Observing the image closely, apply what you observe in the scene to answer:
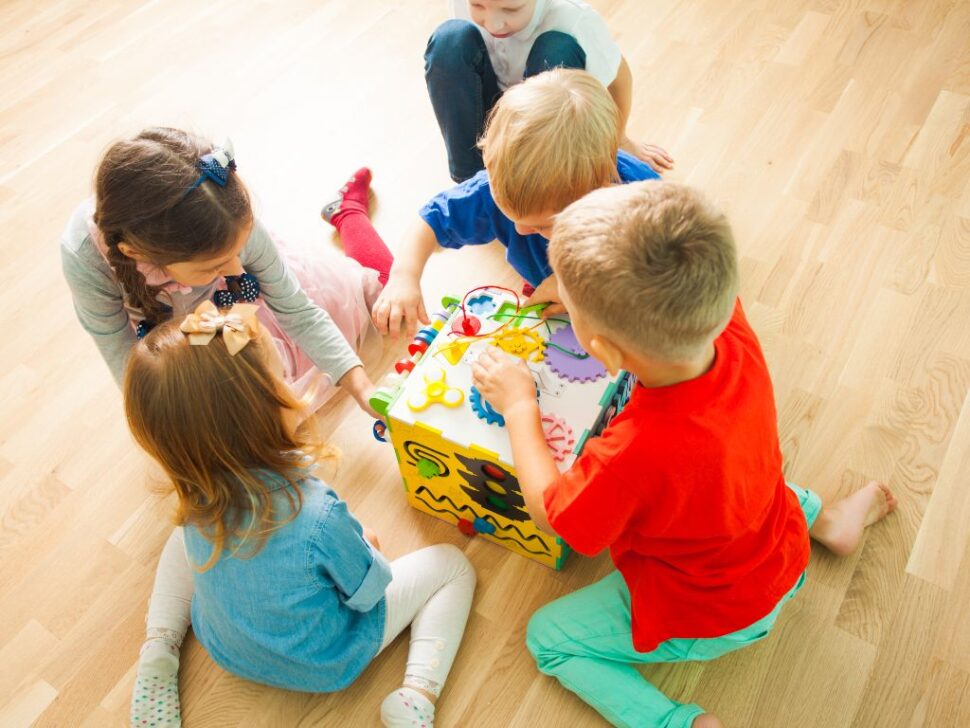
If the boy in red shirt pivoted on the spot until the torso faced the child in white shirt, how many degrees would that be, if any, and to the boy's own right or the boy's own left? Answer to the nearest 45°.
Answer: approximately 45° to the boy's own right

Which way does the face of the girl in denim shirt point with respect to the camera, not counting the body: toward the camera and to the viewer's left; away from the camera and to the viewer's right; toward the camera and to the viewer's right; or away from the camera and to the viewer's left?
away from the camera and to the viewer's right

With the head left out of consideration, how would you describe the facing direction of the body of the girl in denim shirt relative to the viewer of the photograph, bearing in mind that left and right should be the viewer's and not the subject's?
facing away from the viewer and to the right of the viewer

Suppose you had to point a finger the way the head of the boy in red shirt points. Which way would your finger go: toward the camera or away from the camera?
away from the camera

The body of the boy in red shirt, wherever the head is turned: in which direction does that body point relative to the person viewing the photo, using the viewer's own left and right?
facing away from the viewer and to the left of the viewer
